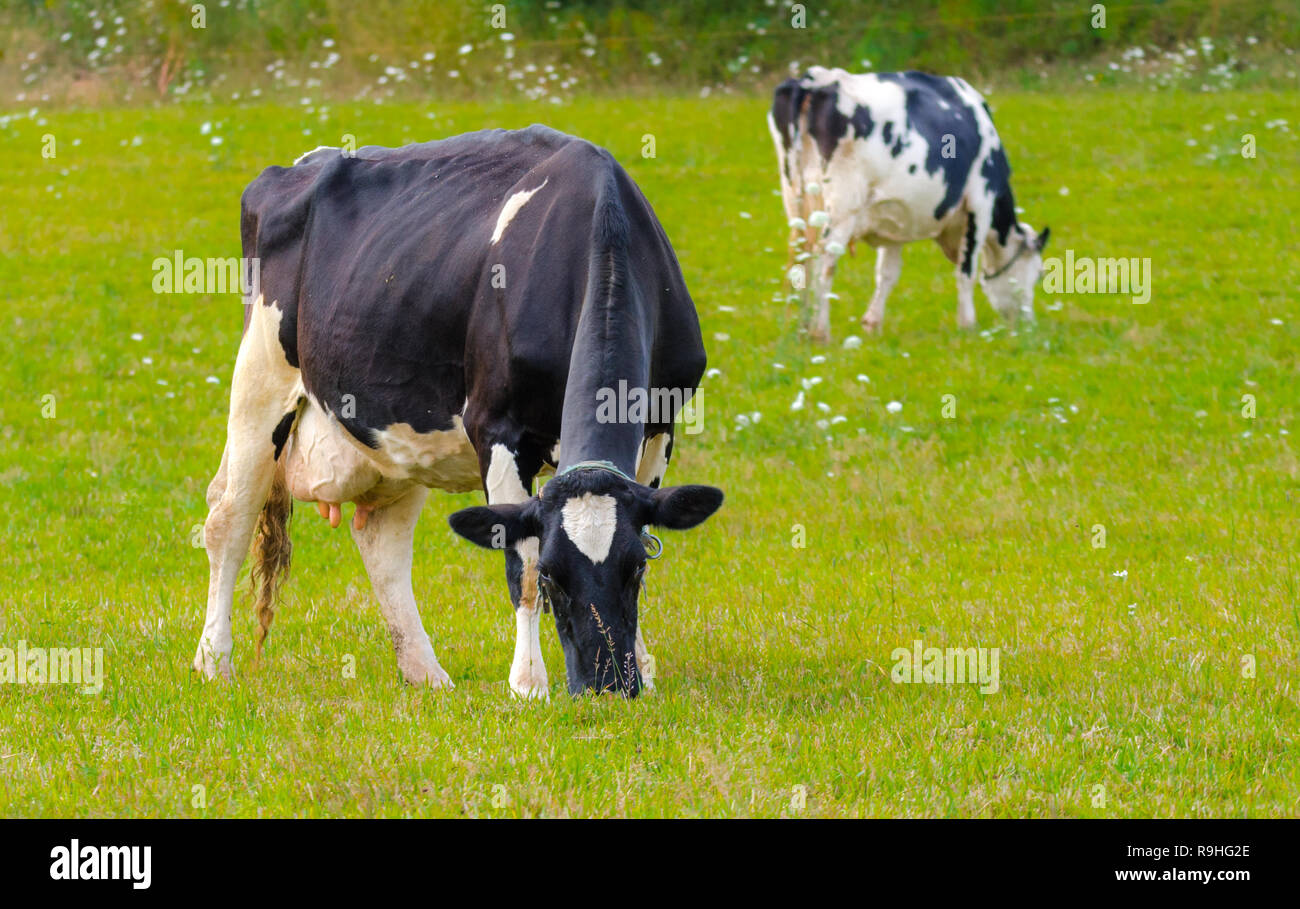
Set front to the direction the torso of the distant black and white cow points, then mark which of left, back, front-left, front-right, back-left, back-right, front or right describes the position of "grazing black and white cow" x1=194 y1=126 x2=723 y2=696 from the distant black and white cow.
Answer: back-right

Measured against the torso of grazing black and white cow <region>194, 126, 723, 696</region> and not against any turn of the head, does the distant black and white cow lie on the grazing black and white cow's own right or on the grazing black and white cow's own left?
on the grazing black and white cow's own left

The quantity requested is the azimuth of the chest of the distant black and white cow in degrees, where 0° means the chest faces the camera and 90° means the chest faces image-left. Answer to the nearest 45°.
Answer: approximately 225°

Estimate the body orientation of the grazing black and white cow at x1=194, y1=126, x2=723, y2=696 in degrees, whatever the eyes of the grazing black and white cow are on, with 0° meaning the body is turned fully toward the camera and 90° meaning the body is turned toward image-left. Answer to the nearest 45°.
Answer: approximately 315°

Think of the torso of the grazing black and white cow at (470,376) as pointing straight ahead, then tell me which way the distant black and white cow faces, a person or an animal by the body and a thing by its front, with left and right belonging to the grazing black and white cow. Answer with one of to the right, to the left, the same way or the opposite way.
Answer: to the left

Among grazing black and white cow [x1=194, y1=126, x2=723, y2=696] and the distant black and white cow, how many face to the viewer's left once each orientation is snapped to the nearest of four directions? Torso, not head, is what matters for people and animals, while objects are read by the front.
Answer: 0
